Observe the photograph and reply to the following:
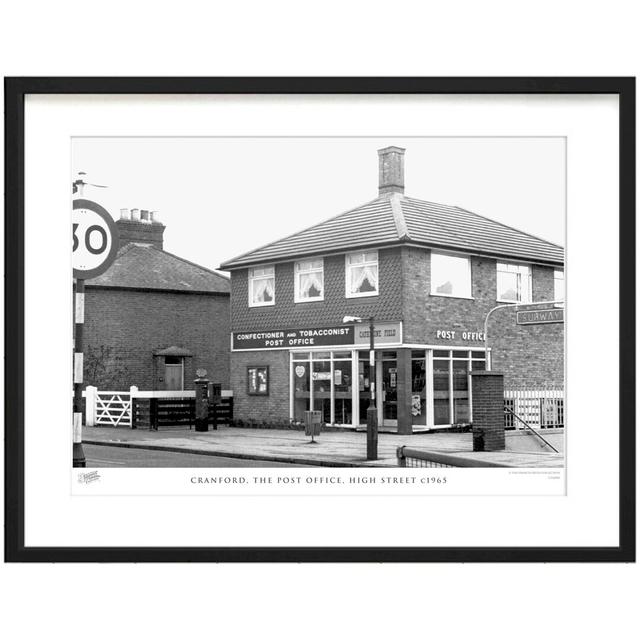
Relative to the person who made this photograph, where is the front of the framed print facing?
facing the viewer
